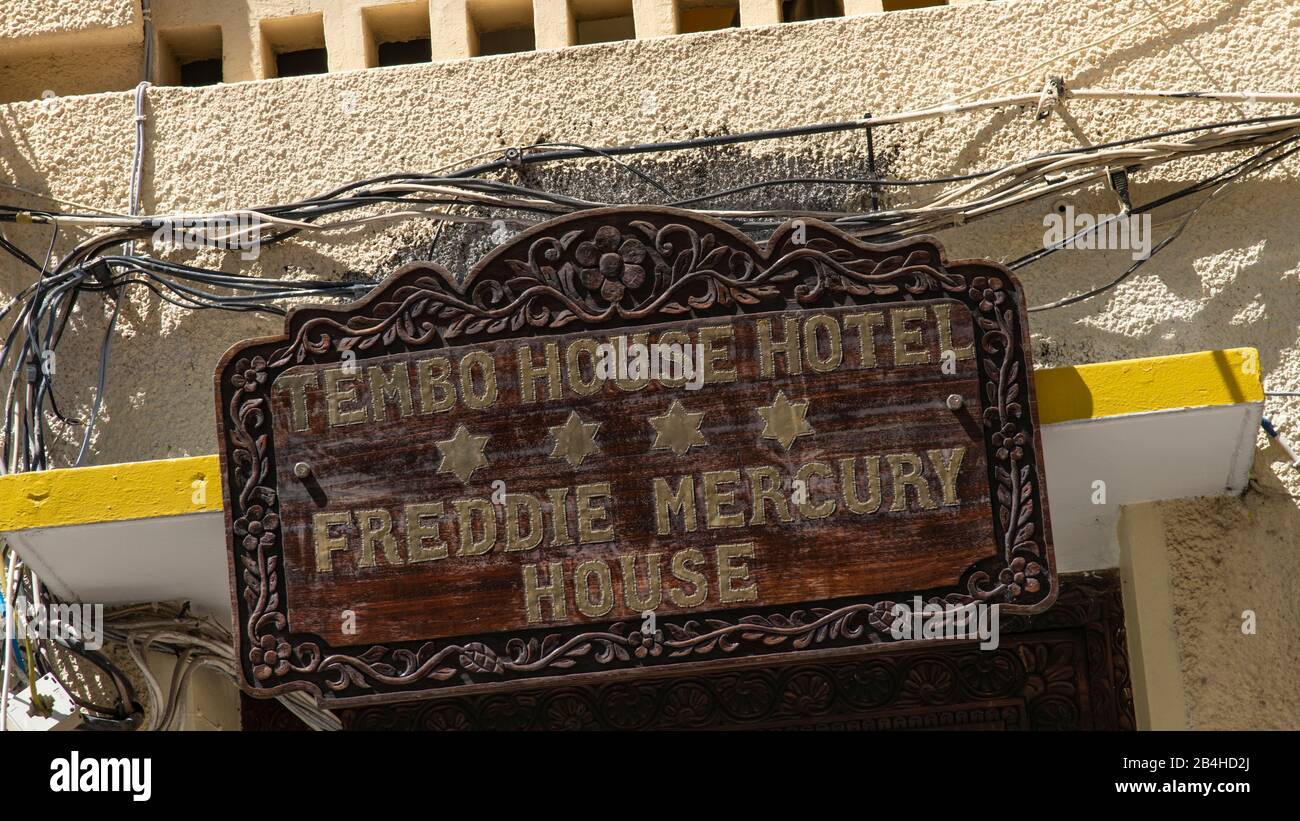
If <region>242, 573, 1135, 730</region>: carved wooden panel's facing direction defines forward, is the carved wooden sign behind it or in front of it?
in front

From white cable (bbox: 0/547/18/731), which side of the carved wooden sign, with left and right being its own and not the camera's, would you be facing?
right

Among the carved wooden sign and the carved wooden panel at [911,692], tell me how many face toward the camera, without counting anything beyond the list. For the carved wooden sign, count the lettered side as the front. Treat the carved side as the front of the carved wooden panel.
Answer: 2

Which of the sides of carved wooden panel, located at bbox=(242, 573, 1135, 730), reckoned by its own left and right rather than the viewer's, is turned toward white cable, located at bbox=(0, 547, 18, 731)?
right

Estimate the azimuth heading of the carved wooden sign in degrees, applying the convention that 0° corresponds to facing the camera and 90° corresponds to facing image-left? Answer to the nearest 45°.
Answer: approximately 0°

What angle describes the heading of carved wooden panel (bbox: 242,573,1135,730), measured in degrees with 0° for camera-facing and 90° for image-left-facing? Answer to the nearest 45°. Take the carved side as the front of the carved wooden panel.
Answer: approximately 0°
